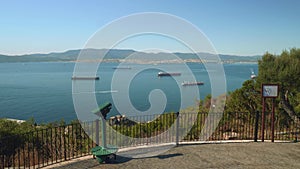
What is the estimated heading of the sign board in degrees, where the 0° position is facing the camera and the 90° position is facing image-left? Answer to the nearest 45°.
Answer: approximately 0°

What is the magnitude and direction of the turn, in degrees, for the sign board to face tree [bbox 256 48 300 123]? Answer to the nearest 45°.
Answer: approximately 180°
